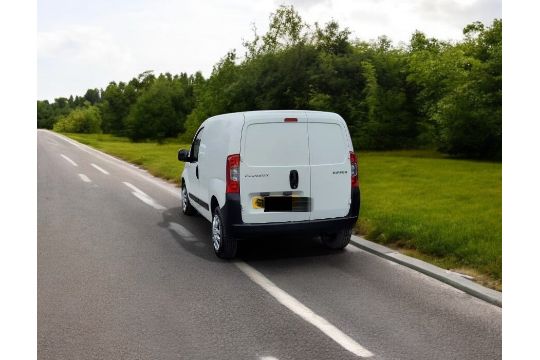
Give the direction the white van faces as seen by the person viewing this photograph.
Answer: facing away from the viewer and to the left of the viewer
